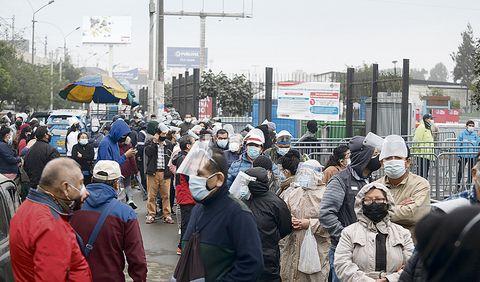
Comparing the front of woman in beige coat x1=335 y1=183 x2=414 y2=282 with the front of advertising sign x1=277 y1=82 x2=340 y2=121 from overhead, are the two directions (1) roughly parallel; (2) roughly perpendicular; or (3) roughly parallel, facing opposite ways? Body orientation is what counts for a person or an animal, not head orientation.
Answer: roughly parallel

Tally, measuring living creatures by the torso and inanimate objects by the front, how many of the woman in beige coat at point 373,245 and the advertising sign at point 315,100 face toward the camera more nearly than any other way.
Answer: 2

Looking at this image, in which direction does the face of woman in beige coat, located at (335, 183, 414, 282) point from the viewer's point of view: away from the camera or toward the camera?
toward the camera

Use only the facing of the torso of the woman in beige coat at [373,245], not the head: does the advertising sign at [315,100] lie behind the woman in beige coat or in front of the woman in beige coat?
behind

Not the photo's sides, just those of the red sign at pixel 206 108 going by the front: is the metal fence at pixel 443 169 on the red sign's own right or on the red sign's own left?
on the red sign's own left

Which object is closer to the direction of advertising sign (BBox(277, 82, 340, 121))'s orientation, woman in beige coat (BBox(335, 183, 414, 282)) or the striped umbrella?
the woman in beige coat

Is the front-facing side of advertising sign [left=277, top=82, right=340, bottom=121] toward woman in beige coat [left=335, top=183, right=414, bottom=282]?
yes

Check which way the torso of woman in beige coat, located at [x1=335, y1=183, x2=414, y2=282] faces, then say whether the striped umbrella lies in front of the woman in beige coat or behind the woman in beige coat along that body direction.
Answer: behind

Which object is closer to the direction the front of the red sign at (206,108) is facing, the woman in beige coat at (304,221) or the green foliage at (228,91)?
the woman in beige coat

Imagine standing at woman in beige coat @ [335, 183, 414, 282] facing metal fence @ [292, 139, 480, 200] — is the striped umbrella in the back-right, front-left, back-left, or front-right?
front-left

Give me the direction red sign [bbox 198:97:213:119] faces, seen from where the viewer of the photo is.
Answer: facing the viewer and to the left of the viewer

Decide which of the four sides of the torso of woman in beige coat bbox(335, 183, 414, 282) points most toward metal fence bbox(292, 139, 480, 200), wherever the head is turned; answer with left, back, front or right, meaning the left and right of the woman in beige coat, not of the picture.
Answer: back

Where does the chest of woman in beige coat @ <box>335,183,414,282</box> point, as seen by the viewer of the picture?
toward the camera

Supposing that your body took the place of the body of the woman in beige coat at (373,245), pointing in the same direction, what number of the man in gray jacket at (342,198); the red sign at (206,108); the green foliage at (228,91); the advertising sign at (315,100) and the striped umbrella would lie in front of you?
0

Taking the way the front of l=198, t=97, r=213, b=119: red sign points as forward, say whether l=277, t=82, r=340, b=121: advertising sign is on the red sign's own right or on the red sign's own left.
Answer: on the red sign's own left

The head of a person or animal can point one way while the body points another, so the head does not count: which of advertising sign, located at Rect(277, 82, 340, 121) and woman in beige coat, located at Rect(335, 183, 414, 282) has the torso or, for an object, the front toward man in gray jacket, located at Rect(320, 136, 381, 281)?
the advertising sign

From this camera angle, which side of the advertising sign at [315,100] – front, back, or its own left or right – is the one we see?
front

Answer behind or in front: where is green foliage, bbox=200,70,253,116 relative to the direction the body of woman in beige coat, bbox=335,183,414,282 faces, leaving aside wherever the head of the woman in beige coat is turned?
behind

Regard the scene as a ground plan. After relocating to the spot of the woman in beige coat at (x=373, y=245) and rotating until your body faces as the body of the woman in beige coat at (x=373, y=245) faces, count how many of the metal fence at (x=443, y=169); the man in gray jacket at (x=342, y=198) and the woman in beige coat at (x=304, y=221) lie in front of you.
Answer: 0
